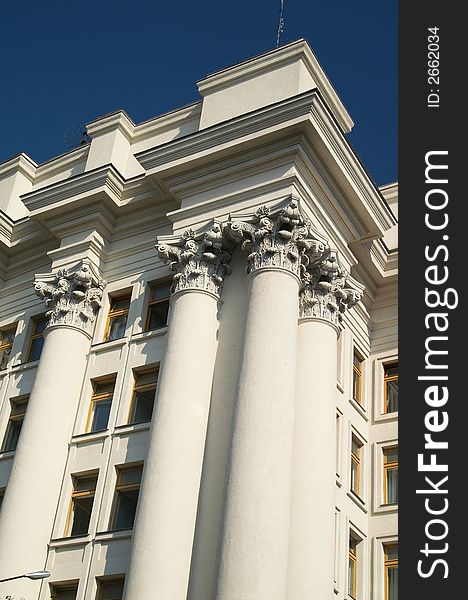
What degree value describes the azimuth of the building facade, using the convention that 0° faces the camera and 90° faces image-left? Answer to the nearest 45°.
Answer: approximately 45°
